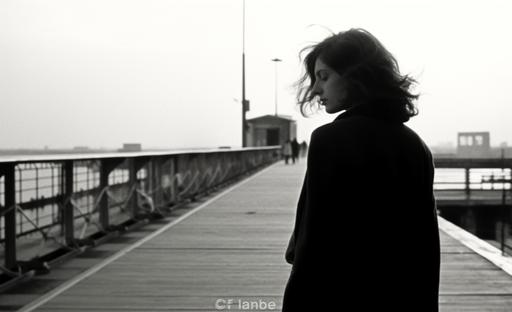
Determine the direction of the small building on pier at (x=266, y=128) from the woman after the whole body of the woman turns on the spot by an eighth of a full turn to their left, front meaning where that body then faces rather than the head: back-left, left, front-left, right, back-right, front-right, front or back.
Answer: right

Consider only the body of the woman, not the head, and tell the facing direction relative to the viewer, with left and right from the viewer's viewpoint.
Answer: facing away from the viewer and to the left of the viewer

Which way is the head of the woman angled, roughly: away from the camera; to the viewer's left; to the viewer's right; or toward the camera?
to the viewer's left

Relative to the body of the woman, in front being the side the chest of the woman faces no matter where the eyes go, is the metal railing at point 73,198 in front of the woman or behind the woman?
in front
